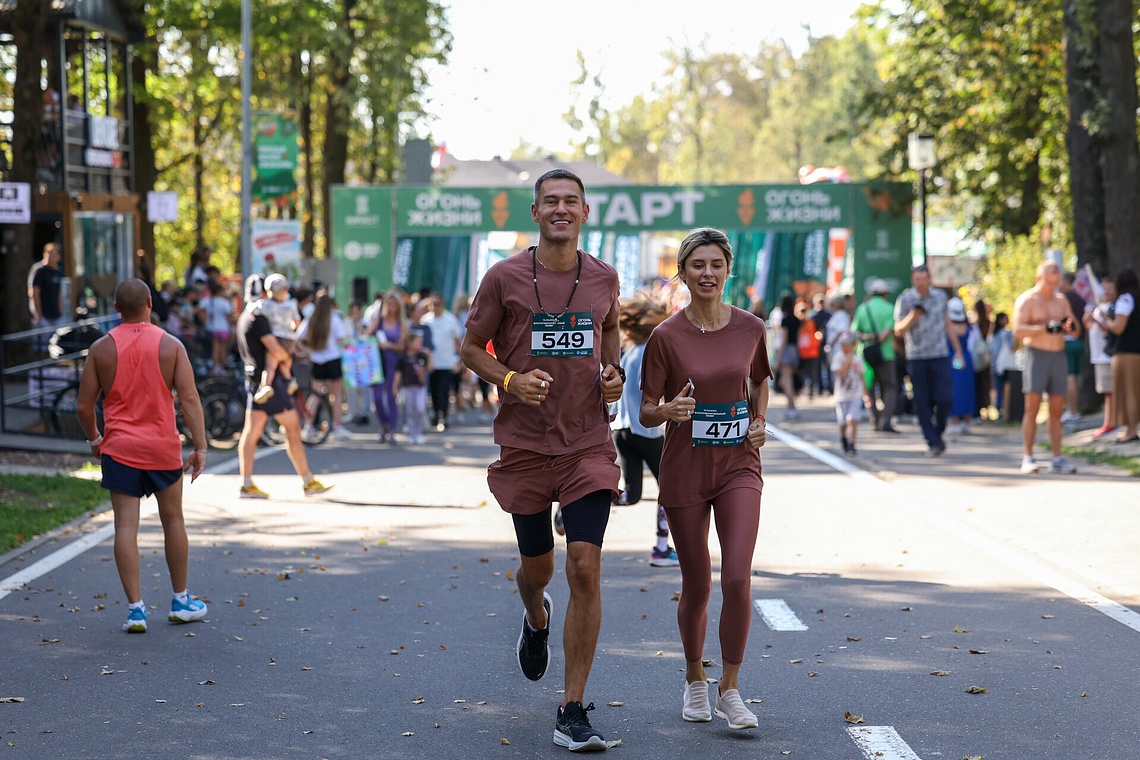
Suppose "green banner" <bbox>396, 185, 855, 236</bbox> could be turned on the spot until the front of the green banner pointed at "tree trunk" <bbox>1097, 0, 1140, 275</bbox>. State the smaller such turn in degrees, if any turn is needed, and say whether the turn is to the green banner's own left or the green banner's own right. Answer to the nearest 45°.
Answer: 0° — it already faces it

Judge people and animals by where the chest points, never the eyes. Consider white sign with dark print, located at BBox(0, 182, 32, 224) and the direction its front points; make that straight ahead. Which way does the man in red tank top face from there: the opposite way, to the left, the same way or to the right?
the opposite way

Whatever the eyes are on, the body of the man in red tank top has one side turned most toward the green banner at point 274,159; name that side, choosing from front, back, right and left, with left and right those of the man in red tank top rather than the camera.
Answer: front

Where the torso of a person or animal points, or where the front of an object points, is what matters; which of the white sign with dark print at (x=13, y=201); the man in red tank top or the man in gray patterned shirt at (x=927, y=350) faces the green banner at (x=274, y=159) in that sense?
the man in red tank top

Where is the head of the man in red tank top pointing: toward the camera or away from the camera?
away from the camera

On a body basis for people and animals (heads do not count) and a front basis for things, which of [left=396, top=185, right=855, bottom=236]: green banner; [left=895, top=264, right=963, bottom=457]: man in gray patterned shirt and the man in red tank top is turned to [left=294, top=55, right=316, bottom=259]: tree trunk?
the man in red tank top

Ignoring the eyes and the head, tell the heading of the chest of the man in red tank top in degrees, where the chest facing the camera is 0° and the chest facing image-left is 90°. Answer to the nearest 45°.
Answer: approximately 180°
